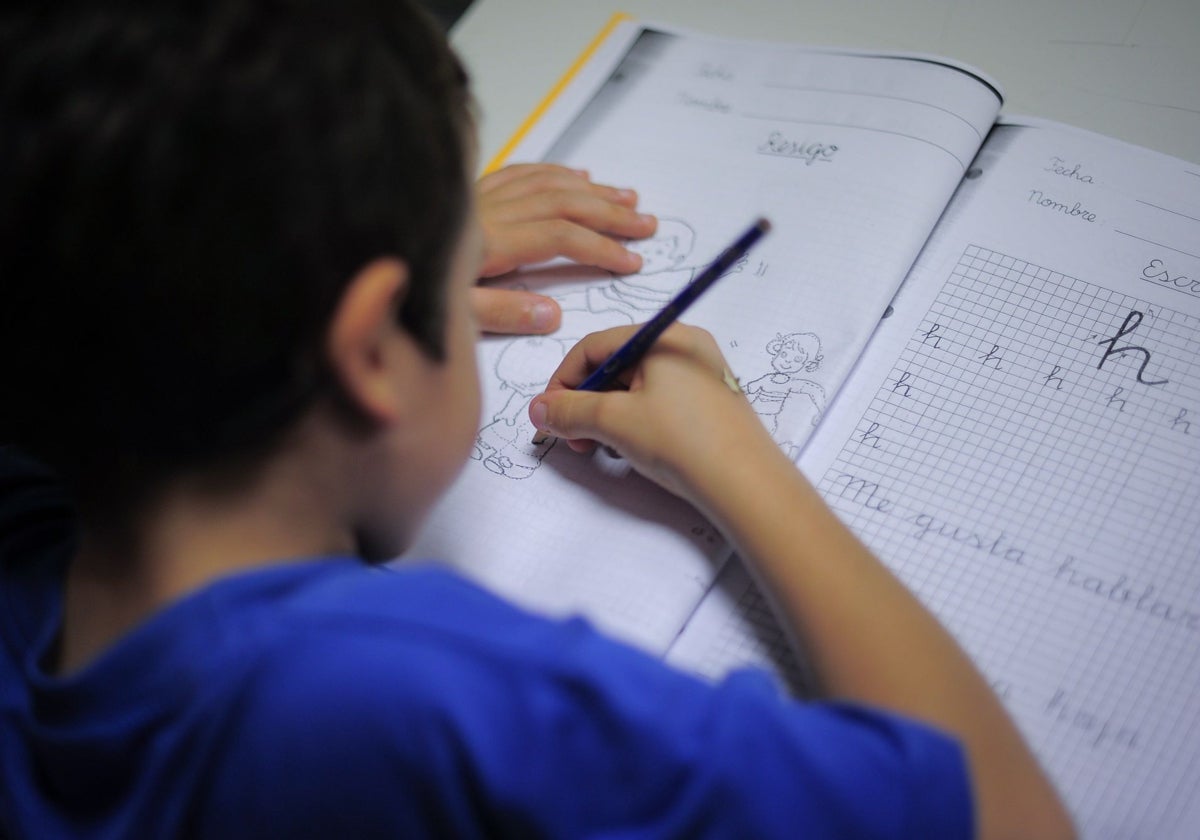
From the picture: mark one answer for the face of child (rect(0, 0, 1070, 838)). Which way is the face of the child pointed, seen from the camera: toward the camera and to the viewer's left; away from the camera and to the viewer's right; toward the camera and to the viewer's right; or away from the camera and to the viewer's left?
away from the camera and to the viewer's right

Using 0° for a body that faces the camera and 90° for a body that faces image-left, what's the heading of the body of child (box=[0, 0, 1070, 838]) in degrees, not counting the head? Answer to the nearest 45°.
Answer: approximately 225°
